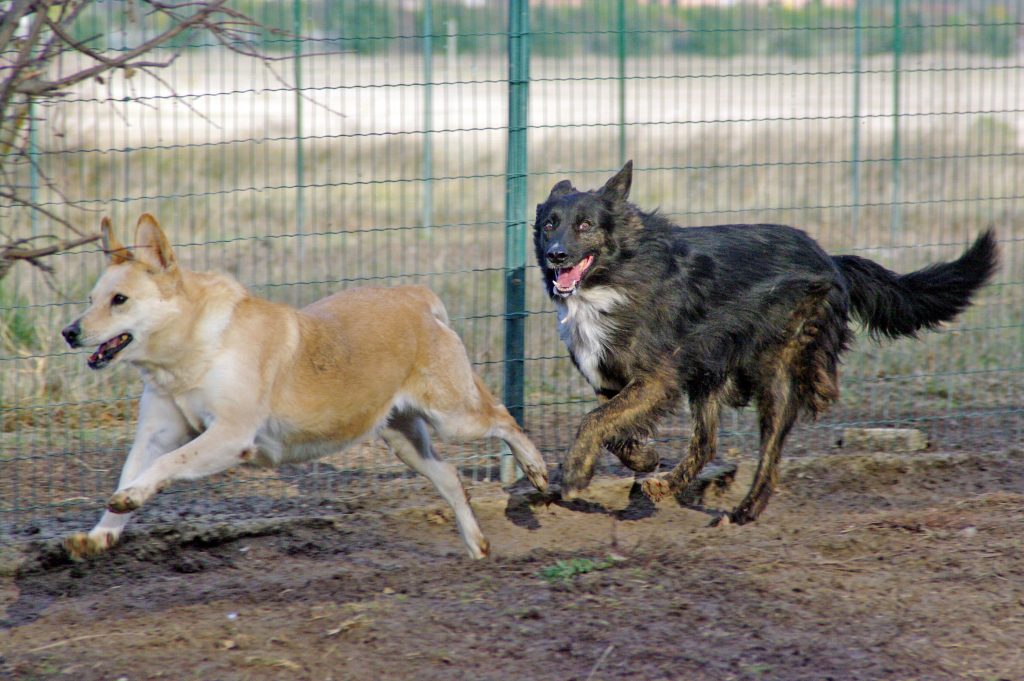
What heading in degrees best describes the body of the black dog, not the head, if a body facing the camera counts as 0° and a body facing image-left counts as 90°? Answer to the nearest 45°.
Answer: approximately 45°

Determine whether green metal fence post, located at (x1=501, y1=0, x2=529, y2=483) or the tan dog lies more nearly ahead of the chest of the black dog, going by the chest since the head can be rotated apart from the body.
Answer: the tan dog

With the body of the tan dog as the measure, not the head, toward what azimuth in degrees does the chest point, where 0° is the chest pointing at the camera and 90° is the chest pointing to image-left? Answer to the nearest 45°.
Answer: approximately 90°

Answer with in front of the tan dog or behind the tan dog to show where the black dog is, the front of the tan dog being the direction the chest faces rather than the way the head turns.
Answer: behind

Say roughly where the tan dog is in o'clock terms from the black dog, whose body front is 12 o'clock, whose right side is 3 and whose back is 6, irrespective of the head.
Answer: The tan dog is roughly at 12 o'clock from the black dog.
